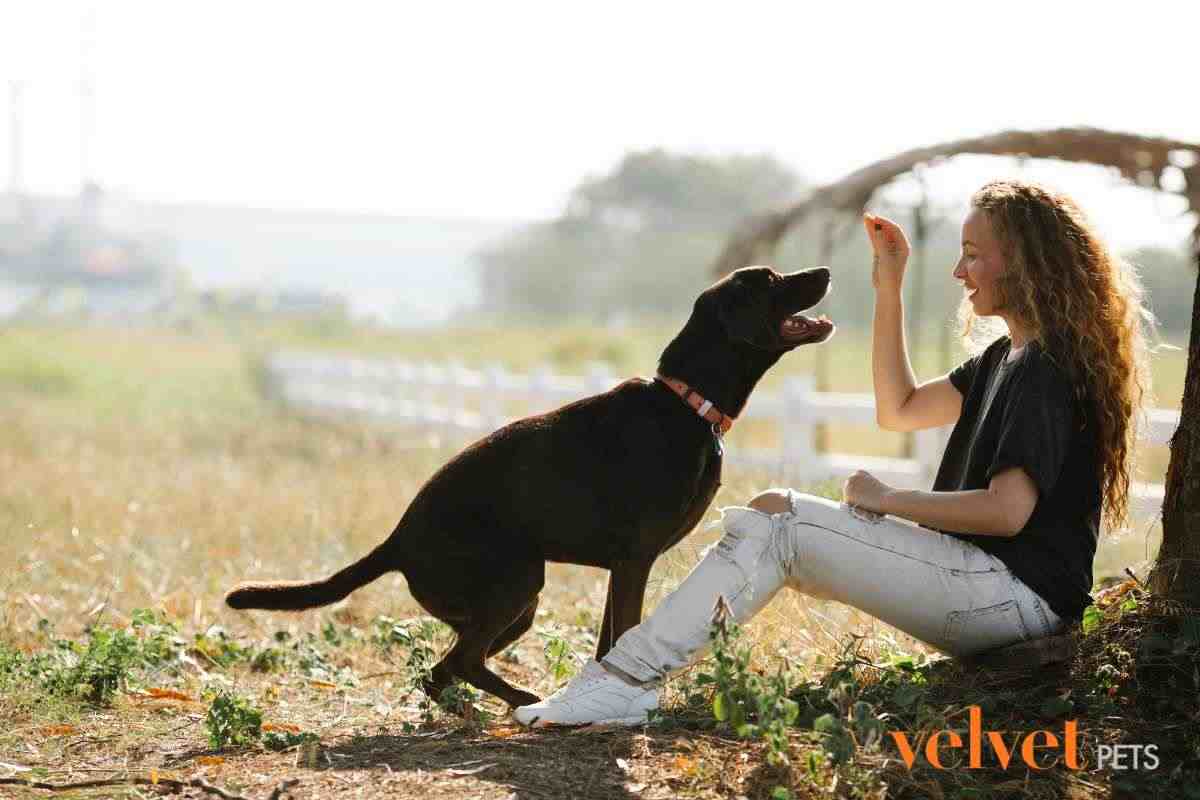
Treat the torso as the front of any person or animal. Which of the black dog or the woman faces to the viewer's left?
the woman

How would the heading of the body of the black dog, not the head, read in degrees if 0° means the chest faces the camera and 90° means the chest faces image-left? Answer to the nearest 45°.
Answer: approximately 270°

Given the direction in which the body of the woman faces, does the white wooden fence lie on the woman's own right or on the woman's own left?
on the woman's own right

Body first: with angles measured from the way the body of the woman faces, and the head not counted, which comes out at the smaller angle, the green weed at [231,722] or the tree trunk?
the green weed

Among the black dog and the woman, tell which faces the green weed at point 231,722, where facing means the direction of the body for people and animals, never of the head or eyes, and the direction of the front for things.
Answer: the woman

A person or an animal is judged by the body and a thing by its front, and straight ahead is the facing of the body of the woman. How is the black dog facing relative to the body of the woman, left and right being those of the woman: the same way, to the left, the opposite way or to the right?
the opposite way

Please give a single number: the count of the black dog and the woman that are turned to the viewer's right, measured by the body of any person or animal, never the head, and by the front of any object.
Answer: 1

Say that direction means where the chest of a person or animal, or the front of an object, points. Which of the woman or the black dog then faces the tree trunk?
the black dog

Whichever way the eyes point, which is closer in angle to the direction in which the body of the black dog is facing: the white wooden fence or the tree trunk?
the tree trunk

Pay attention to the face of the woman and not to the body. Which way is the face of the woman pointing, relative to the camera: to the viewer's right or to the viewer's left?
to the viewer's left

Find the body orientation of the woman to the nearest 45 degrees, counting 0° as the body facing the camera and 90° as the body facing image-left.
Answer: approximately 90°

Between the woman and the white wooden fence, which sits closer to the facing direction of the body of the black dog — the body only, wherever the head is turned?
the woman

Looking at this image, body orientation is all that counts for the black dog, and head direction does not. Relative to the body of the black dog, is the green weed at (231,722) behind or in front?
behind
